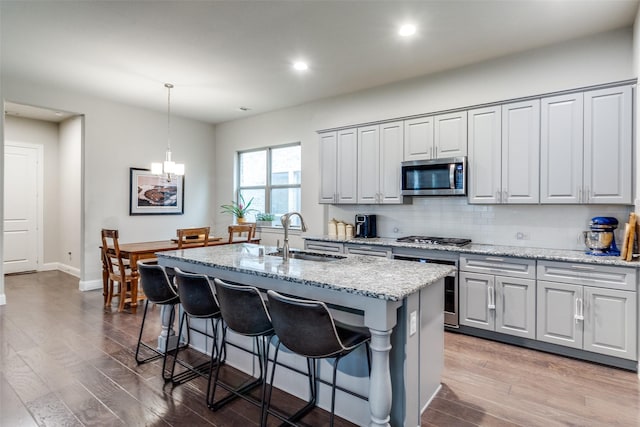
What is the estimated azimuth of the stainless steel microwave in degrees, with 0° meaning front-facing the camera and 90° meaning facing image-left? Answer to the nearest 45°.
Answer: approximately 45°

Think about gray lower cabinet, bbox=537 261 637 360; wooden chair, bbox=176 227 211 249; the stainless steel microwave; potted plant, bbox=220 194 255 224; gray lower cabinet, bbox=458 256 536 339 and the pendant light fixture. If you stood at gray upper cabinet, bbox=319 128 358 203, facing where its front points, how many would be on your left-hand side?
3

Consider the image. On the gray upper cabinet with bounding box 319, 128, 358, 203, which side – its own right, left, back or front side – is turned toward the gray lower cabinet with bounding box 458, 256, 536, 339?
left

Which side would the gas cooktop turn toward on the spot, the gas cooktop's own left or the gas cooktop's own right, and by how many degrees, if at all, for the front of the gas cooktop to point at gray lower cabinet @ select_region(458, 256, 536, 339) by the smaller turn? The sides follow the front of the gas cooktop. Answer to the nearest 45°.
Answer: approximately 90° to the gas cooktop's own left

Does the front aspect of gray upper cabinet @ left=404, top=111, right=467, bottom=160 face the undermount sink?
yes

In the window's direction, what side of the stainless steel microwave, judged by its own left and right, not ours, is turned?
right
